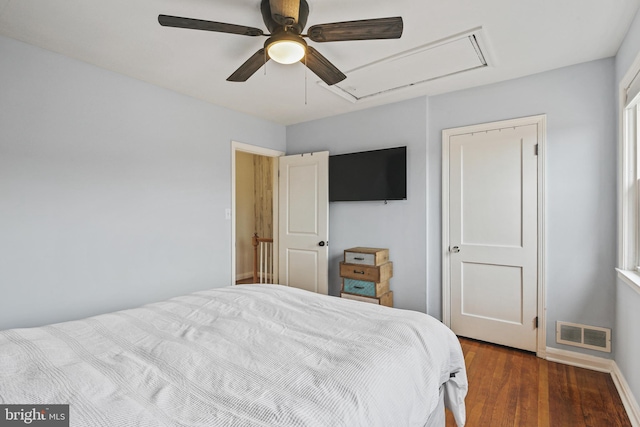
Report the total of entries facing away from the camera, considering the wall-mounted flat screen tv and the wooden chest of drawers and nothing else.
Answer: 0

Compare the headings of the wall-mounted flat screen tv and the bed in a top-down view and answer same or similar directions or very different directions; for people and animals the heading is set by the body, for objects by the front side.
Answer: very different directions

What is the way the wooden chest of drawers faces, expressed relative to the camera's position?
facing the viewer and to the left of the viewer

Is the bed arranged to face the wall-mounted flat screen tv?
yes

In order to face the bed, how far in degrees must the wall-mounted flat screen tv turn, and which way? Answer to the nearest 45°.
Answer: approximately 45° to its left

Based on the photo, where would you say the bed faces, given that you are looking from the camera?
facing away from the viewer and to the right of the viewer

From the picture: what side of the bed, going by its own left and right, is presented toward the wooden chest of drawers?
front

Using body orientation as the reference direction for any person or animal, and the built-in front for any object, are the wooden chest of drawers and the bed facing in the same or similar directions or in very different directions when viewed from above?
very different directions

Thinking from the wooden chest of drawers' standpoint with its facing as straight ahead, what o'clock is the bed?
The bed is roughly at 11 o'clock from the wooden chest of drawers.
